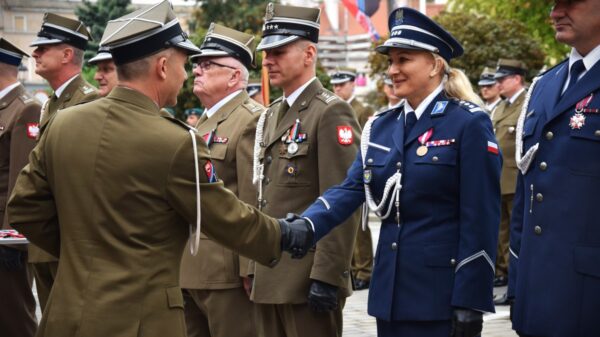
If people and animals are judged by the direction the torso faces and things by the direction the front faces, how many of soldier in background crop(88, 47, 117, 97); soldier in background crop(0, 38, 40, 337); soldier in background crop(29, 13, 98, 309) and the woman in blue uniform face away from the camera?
0

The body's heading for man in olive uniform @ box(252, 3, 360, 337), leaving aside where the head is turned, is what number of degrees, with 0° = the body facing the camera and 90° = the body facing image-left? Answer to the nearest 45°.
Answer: approximately 45°

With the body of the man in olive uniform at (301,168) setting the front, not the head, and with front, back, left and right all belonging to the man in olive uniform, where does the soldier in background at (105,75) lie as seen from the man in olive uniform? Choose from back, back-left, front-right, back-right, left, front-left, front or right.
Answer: right

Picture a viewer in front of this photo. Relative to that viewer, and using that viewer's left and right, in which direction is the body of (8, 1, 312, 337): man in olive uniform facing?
facing away from the viewer and to the right of the viewer

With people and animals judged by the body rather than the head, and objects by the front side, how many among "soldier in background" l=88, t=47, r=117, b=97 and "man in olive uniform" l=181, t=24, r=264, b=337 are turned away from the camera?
0

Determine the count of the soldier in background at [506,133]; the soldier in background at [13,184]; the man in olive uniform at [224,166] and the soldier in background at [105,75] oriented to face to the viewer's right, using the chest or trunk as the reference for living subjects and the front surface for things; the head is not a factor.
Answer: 0

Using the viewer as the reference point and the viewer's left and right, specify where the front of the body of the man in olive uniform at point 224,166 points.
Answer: facing the viewer and to the left of the viewer

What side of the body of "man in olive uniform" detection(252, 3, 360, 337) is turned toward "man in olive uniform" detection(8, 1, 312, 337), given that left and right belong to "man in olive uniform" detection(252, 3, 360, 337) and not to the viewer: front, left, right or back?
front

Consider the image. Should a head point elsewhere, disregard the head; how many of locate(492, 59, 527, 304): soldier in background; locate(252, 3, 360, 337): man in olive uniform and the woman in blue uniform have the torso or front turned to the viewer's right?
0

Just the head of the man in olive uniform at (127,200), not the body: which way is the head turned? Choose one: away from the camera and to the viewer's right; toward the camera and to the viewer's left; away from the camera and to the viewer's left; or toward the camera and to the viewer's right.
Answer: away from the camera and to the viewer's right

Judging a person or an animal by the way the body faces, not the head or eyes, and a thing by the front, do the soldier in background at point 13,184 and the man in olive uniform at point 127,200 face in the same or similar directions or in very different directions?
very different directions

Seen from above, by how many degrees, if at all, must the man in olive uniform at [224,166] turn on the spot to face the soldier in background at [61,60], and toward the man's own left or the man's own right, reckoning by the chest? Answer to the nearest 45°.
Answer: approximately 90° to the man's own right

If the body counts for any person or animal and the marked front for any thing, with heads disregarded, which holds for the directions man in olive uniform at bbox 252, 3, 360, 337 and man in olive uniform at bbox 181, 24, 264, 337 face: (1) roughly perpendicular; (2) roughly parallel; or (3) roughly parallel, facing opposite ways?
roughly parallel

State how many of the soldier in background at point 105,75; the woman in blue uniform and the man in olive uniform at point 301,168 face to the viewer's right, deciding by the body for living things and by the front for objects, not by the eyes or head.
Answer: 0
